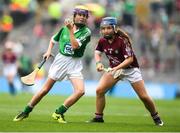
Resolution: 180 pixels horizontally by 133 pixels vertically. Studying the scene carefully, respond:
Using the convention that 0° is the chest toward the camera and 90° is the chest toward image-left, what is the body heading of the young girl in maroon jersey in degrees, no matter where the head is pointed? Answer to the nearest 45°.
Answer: approximately 45°
